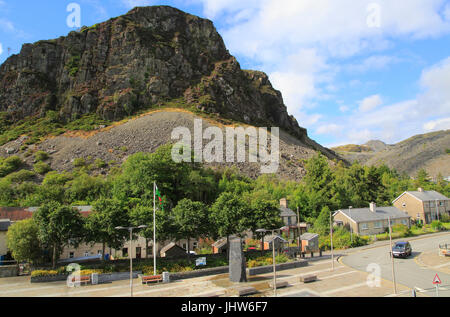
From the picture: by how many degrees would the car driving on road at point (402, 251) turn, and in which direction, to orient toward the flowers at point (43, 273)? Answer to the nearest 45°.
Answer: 0° — it already faces it

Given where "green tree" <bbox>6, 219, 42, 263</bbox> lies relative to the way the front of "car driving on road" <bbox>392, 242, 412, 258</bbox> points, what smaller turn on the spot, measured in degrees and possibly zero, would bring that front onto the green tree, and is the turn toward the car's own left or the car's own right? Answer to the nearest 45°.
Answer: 0° — it already faces it

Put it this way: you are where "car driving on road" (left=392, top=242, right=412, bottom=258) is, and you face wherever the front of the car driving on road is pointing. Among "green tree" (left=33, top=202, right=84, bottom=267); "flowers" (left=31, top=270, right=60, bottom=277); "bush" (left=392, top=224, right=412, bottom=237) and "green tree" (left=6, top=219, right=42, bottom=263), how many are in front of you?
3

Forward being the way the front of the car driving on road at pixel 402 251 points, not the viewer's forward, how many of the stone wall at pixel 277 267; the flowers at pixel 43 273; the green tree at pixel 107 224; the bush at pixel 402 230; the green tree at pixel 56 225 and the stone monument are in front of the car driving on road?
5

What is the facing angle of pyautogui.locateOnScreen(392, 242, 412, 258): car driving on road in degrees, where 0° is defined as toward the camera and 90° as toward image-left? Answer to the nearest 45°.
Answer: approximately 45°

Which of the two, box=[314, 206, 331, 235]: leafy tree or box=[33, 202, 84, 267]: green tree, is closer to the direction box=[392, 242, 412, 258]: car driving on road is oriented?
the green tree

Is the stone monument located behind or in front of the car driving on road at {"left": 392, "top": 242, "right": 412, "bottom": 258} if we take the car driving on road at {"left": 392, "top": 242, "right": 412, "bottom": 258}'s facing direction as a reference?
in front

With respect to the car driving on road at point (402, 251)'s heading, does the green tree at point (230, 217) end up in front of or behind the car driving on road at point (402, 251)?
in front

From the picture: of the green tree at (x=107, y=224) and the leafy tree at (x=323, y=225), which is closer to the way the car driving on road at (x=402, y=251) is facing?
the green tree

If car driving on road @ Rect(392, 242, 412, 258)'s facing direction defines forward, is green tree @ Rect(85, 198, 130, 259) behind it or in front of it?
in front

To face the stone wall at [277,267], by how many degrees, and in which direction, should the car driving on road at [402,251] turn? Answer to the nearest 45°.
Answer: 0° — it already faces it

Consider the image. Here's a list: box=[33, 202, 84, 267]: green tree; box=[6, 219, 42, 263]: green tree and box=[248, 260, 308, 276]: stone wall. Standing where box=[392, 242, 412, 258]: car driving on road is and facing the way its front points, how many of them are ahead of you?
3
